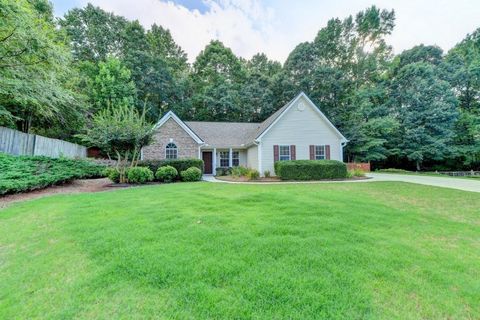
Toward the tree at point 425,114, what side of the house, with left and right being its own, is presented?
left

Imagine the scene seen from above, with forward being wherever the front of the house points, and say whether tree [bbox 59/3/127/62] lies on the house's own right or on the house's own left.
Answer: on the house's own right

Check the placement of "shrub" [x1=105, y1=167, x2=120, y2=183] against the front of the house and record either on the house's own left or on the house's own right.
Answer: on the house's own right

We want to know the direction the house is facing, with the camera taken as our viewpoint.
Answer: facing the viewer

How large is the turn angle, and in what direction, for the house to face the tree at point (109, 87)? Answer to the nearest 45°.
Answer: approximately 90° to its right
